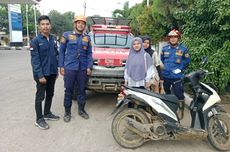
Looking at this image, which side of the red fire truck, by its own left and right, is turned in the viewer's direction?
front

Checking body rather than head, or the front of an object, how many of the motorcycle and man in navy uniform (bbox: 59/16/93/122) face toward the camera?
1

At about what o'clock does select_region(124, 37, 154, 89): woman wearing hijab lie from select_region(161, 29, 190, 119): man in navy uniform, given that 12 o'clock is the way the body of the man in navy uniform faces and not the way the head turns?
The woman wearing hijab is roughly at 2 o'clock from the man in navy uniform.

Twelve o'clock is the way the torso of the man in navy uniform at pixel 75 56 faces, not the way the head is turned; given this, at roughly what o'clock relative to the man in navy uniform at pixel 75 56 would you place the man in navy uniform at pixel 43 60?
the man in navy uniform at pixel 43 60 is roughly at 2 o'clock from the man in navy uniform at pixel 75 56.

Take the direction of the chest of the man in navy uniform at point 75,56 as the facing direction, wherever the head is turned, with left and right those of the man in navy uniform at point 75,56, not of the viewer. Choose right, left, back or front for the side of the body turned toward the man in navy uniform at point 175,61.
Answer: left

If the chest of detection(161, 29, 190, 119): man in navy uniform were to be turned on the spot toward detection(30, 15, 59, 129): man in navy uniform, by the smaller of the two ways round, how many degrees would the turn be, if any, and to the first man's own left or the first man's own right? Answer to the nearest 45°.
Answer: approximately 90° to the first man's own right

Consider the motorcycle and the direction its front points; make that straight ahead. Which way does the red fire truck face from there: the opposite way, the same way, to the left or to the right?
to the right

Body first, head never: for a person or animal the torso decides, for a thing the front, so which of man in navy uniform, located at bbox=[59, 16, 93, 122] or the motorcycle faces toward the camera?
the man in navy uniform

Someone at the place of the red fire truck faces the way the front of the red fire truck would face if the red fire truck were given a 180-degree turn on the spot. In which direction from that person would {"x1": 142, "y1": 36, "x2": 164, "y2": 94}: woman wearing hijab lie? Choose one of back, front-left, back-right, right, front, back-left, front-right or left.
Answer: back-right

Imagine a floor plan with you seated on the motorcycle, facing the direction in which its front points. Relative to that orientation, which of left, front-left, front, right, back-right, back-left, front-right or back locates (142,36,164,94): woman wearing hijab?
left

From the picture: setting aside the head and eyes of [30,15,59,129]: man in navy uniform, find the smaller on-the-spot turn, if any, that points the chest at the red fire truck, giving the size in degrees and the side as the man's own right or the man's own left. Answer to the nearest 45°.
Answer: approximately 90° to the man's own left

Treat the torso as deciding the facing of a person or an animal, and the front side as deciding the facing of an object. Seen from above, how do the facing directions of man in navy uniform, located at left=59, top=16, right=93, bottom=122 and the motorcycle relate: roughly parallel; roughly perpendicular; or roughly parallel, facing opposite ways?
roughly perpendicular

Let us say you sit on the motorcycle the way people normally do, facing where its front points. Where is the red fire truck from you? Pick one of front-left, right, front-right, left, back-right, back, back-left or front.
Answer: back-left

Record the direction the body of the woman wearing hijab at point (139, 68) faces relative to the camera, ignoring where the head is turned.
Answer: toward the camera

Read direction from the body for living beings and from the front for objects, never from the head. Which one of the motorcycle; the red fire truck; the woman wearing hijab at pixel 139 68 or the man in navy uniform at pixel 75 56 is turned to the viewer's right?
the motorcycle

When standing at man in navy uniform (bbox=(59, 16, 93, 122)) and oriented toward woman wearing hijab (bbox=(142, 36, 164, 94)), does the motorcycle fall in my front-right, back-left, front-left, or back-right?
front-right

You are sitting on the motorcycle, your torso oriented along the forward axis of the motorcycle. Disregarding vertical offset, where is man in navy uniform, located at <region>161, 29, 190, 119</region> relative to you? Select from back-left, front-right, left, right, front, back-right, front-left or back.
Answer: left
